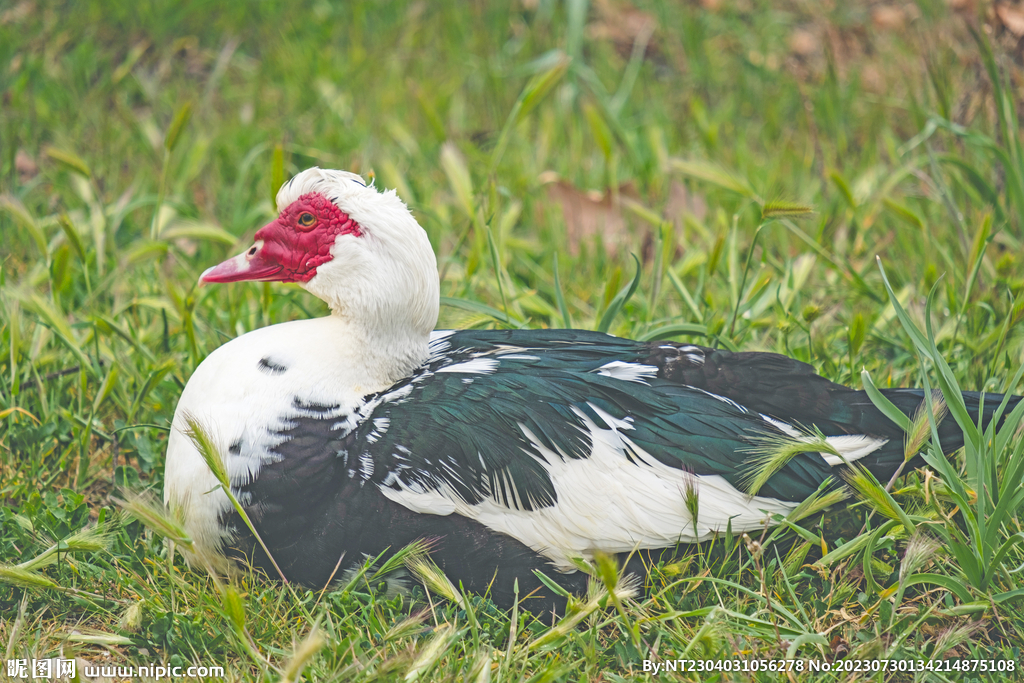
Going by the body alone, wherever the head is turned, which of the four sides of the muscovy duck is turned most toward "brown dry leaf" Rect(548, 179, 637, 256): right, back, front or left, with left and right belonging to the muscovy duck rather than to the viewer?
right

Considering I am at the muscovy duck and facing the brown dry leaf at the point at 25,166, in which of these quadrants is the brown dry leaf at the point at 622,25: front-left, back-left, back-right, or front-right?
front-right

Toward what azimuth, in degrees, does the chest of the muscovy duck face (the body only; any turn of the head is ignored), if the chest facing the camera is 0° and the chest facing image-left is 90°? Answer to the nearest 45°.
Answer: approximately 90°

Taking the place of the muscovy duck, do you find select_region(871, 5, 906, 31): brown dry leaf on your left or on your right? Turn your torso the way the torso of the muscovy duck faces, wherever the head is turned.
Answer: on your right

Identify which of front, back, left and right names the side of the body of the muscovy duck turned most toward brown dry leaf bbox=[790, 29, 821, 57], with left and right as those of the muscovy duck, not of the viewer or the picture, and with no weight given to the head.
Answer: right

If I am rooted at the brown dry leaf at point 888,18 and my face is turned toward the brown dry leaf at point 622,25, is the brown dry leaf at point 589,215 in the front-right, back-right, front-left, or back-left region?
front-left

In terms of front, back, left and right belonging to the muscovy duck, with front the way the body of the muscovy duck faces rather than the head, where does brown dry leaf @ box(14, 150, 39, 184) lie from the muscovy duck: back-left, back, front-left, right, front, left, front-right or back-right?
front-right
